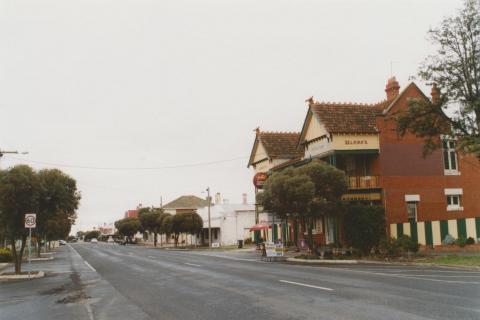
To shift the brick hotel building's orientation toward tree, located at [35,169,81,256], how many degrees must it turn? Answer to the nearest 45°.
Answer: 0° — it already faces it

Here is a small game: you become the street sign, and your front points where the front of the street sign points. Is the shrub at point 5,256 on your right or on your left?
on your right

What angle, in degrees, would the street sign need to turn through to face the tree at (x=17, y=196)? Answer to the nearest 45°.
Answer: approximately 45° to its right

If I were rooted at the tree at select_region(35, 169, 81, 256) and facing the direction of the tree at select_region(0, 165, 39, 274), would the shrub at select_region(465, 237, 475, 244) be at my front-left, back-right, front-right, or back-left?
back-left

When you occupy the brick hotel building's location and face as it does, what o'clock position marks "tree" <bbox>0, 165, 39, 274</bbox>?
The tree is roughly at 12 o'clock from the brick hotel building.

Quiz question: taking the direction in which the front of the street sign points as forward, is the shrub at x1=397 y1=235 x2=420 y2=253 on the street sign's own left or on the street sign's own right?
on the street sign's own left

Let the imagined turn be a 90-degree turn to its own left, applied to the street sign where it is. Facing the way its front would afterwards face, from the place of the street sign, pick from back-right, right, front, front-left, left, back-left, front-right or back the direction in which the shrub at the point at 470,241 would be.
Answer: front
